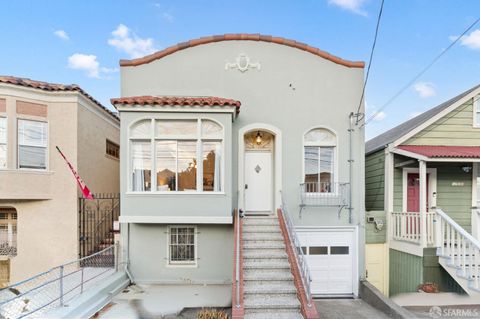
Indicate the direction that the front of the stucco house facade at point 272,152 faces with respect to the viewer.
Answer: facing the viewer

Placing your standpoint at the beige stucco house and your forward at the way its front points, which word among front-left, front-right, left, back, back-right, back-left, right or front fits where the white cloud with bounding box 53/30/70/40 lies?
back

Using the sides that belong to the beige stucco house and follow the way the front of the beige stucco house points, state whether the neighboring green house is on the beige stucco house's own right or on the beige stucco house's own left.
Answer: on the beige stucco house's own left

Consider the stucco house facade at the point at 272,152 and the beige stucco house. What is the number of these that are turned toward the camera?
2

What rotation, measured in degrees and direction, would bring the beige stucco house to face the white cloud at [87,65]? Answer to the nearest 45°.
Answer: approximately 180°
